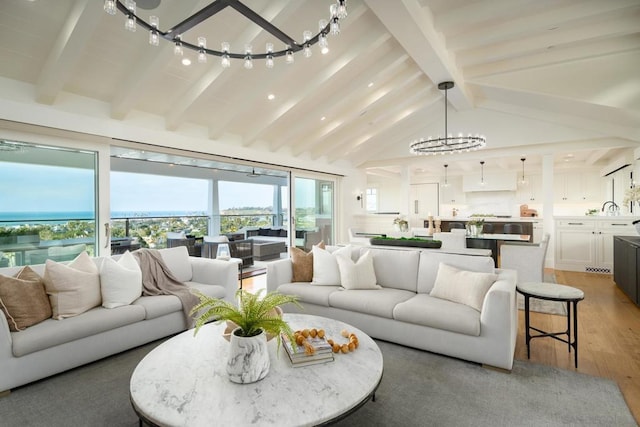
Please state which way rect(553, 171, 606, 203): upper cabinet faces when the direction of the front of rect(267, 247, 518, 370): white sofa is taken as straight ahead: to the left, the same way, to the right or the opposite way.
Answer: the same way

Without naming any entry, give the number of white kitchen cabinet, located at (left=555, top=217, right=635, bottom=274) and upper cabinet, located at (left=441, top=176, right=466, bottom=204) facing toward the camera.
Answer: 2

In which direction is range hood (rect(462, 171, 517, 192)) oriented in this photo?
toward the camera

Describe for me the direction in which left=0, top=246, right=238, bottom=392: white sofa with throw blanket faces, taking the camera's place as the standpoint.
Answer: facing the viewer and to the right of the viewer

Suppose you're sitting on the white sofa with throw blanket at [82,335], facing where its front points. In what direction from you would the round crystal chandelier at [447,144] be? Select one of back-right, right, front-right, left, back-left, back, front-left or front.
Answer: front-left

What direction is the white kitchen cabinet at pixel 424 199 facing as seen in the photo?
toward the camera

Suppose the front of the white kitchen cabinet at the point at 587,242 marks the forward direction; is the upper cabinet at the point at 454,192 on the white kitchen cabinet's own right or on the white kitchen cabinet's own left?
on the white kitchen cabinet's own right

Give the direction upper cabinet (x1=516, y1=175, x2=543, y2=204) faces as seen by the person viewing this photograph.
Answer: facing the viewer

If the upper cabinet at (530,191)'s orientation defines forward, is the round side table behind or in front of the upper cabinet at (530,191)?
in front

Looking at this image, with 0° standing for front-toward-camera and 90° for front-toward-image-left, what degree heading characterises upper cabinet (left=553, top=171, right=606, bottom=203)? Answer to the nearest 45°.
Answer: approximately 0°

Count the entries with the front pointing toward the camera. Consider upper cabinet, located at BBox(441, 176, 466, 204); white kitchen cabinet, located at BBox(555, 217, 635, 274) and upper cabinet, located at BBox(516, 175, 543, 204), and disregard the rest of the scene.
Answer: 3

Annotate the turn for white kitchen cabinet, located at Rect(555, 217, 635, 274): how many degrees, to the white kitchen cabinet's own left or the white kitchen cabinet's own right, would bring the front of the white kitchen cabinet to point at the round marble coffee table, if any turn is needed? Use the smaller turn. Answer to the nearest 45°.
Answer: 0° — it already faces it

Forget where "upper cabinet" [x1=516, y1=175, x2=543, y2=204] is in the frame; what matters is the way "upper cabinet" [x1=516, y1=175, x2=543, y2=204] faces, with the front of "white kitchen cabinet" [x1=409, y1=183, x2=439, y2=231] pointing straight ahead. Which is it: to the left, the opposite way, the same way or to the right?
the same way

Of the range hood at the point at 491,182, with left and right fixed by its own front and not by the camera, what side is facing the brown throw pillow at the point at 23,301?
front

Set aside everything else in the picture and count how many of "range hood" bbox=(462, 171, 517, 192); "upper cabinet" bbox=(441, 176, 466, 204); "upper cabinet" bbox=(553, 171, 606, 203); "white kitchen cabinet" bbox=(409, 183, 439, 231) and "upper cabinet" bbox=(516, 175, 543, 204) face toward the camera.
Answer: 5

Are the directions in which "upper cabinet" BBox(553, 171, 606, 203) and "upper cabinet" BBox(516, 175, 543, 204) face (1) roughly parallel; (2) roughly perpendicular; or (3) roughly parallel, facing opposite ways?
roughly parallel
